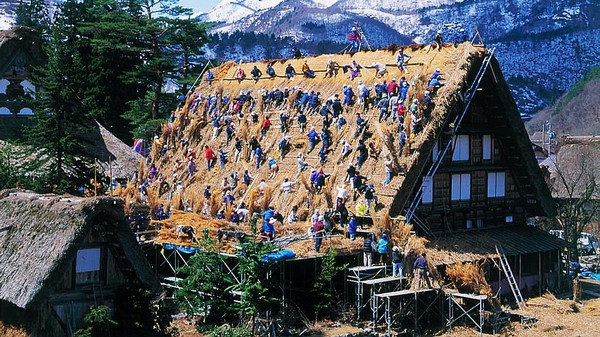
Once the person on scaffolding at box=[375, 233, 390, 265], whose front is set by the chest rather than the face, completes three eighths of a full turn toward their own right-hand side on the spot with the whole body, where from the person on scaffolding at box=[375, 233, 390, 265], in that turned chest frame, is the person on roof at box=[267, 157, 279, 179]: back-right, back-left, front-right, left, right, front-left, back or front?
back

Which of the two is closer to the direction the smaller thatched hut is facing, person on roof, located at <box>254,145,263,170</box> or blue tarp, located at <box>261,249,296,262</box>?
the blue tarp

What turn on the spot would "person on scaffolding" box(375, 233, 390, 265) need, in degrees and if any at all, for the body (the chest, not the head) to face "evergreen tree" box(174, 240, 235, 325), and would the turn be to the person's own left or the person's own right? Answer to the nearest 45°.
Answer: approximately 90° to the person's own left

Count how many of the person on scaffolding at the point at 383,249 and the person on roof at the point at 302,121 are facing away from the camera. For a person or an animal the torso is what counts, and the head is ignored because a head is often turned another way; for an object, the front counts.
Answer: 2

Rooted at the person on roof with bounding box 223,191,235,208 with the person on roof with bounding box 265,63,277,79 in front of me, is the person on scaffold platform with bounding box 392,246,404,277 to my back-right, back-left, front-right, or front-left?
back-right

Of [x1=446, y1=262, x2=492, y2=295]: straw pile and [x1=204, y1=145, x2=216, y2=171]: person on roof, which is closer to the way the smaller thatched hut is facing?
the straw pile

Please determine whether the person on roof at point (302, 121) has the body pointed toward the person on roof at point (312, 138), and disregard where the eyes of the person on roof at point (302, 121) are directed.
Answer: no

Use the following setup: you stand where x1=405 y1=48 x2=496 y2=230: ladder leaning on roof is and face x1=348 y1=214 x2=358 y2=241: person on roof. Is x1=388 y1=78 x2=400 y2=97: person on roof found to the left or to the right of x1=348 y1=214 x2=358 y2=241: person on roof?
right

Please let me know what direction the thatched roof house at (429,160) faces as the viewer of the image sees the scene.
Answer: facing the viewer and to the right of the viewer

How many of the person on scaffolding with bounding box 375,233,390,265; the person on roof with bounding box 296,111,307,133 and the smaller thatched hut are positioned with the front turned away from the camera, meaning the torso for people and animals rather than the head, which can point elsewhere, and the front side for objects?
2

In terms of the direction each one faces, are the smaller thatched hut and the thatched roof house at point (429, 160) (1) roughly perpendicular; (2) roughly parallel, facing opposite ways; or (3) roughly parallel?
roughly parallel

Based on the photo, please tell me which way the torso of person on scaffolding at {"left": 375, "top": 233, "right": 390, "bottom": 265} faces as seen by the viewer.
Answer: away from the camera

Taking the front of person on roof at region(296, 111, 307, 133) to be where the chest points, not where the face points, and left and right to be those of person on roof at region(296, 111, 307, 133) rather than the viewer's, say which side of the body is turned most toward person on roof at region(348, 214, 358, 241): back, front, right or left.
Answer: back

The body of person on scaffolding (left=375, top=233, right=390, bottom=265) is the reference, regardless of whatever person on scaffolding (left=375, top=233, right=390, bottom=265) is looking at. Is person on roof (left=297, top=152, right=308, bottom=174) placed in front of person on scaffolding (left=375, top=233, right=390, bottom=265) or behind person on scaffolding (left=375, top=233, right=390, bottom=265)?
in front

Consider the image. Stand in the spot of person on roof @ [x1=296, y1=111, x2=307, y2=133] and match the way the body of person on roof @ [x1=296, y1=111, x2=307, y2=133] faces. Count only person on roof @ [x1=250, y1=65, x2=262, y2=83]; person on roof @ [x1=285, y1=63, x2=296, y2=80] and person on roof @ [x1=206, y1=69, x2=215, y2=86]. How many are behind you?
0

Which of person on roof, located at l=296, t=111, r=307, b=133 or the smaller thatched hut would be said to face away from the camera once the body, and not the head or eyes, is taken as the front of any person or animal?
the person on roof

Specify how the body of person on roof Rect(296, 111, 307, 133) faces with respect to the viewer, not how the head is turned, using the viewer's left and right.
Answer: facing away from the viewer

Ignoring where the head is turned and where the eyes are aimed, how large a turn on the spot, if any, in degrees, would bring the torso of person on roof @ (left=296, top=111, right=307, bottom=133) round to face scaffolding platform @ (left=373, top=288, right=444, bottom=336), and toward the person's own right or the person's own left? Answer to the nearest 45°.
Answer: approximately 135° to the person's own right
